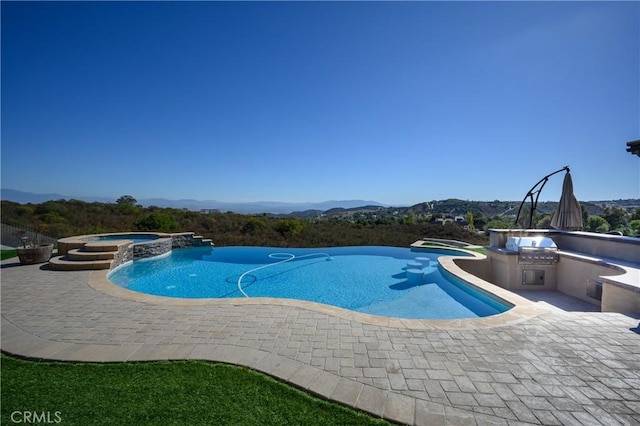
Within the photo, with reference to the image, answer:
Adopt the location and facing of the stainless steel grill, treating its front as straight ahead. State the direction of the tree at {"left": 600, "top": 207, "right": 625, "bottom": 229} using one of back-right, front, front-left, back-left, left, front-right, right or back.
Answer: back

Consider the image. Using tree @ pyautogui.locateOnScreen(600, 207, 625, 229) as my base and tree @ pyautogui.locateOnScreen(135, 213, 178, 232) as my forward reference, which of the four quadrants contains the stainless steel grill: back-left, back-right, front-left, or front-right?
front-left

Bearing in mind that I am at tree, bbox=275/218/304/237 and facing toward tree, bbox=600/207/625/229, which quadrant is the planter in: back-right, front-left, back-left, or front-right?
back-right

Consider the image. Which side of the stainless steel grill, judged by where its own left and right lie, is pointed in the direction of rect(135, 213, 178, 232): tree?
right

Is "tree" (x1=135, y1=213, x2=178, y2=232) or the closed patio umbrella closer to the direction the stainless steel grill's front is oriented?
the tree

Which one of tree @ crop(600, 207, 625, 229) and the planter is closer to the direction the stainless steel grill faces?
the planter

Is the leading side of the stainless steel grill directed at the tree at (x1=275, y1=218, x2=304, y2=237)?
no

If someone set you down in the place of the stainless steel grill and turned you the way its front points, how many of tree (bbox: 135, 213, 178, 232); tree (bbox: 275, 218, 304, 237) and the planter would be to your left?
0

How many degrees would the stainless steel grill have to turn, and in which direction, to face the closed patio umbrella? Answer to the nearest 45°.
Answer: approximately 135° to its left

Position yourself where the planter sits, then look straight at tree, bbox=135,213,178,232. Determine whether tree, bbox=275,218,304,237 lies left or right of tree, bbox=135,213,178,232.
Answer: right

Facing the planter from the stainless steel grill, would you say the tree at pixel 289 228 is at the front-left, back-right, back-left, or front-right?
front-right

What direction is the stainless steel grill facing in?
toward the camera

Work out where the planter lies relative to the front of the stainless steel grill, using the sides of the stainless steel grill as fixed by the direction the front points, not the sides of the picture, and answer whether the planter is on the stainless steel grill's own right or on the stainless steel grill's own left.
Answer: on the stainless steel grill's own right

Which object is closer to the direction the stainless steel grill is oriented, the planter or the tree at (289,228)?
the planter
